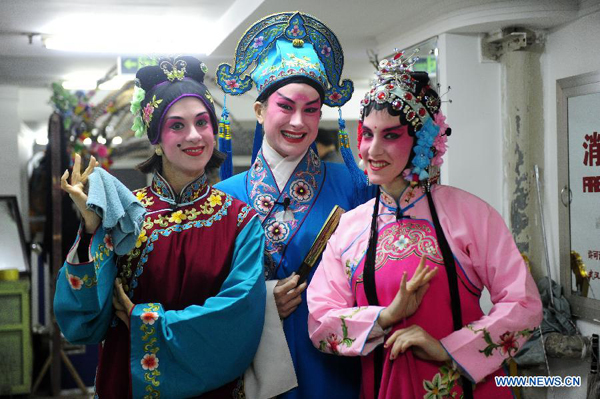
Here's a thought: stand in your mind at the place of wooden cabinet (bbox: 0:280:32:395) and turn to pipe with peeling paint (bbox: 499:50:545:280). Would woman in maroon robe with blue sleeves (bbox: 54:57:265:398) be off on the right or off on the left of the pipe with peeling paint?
right

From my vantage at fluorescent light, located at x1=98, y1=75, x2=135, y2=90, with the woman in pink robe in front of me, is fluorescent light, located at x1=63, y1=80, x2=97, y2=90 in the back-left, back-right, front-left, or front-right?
back-right

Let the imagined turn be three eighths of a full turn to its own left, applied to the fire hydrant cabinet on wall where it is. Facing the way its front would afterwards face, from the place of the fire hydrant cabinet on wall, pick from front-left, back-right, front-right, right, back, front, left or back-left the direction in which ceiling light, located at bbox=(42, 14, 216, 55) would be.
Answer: back

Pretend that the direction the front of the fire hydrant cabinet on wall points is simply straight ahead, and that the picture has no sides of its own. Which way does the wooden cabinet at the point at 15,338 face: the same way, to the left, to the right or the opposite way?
to the left

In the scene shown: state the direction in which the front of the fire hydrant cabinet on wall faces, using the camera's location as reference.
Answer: facing the viewer and to the left of the viewer

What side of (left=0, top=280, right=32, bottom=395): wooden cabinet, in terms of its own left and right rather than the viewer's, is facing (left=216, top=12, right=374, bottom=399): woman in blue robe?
front

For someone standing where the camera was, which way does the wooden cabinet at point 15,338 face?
facing the viewer

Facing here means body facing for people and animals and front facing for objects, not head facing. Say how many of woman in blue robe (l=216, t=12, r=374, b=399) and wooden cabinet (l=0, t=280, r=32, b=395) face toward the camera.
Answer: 2

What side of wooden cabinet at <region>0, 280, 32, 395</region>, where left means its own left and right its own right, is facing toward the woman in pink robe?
front
